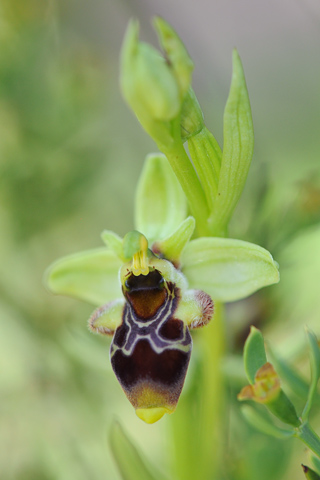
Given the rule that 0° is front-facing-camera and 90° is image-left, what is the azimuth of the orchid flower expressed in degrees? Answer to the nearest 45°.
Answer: approximately 0°
